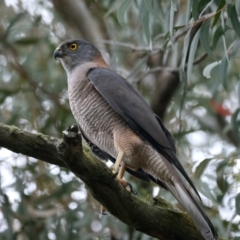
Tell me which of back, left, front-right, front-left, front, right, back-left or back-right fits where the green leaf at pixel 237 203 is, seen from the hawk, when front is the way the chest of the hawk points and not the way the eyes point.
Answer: back

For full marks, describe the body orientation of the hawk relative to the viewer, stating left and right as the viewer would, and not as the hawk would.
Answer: facing to the left of the viewer

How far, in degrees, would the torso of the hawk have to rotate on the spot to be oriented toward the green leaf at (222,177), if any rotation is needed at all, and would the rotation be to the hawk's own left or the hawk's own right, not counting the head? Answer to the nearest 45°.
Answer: approximately 135° to the hawk's own right

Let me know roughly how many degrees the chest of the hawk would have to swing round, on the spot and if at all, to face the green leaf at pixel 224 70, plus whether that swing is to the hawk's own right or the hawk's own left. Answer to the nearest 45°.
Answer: approximately 180°
